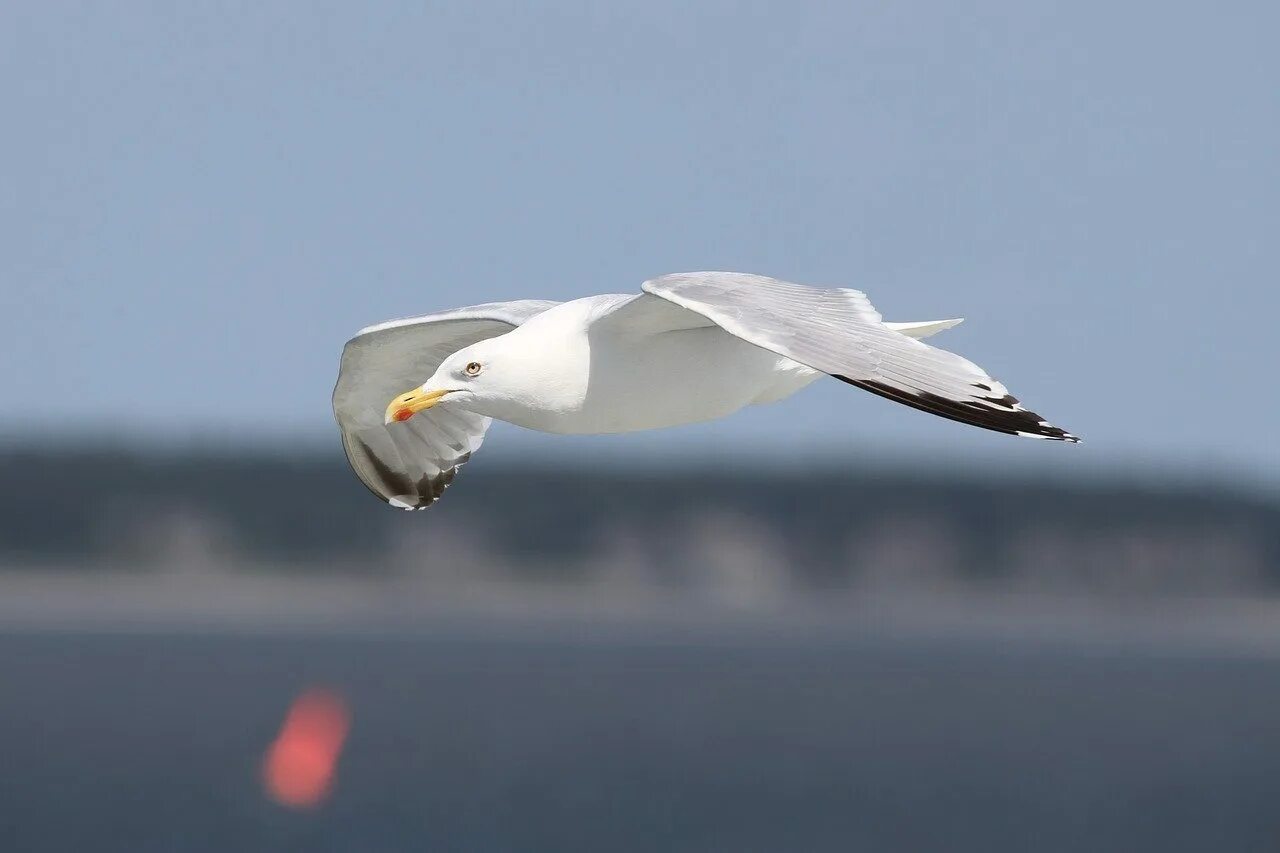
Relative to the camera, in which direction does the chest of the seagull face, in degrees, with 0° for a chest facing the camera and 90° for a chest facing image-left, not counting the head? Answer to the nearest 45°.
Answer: approximately 45°
